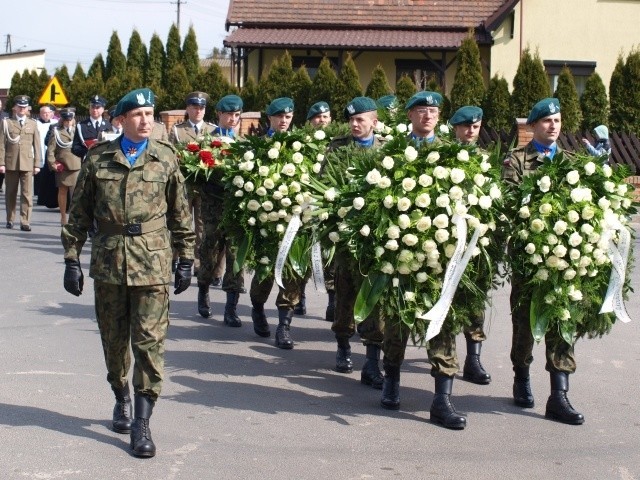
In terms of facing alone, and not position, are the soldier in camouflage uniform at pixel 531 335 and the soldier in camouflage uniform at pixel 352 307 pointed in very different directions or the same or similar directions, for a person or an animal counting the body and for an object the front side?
same or similar directions

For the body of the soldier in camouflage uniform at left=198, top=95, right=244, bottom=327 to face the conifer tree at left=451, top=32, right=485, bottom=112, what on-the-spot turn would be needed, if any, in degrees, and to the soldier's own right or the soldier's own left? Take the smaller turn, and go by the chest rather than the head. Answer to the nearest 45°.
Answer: approximately 135° to the soldier's own left

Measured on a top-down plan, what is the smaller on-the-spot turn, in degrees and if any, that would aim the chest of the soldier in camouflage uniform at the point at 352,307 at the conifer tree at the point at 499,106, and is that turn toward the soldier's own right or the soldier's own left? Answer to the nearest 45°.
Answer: approximately 135° to the soldier's own left

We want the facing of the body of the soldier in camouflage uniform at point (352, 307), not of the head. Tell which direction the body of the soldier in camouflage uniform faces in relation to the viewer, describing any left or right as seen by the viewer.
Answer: facing the viewer and to the right of the viewer

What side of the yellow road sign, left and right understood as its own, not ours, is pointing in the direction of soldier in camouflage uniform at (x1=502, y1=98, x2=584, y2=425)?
front

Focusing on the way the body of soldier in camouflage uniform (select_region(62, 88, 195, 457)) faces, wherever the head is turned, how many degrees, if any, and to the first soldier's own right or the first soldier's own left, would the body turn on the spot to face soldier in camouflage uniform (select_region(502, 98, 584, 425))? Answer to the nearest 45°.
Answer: approximately 90° to the first soldier's own left

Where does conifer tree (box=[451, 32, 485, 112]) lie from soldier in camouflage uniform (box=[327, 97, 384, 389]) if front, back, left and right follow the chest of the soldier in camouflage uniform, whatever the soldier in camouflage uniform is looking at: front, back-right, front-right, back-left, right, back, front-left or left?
back-left

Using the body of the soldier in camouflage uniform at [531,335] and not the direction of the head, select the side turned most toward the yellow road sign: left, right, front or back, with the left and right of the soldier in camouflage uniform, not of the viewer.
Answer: back

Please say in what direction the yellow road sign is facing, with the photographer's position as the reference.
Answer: facing the viewer

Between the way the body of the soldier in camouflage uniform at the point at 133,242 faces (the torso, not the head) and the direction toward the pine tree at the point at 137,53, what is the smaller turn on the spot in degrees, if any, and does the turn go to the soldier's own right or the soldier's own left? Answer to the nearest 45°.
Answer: approximately 180°

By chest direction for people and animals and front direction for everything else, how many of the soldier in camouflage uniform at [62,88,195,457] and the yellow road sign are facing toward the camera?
2

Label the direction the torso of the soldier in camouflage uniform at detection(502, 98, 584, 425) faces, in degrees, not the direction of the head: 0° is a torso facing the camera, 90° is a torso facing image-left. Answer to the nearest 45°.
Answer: approximately 315°

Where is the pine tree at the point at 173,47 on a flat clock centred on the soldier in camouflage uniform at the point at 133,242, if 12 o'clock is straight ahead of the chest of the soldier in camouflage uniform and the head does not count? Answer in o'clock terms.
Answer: The pine tree is roughly at 6 o'clock from the soldier in camouflage uniform.
